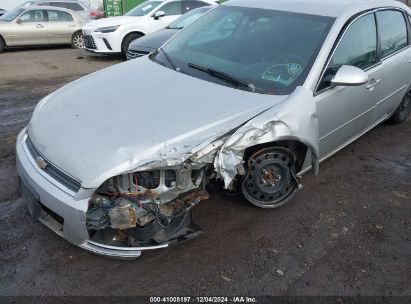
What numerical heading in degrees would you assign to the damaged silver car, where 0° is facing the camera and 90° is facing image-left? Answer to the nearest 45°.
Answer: approximately 45°

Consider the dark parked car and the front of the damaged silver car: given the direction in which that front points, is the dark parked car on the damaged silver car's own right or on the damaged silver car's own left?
on the damaged silver car's own right

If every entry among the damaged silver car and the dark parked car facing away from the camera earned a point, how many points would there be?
0

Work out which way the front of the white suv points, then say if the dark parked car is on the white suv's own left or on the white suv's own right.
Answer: on the white suv's own left

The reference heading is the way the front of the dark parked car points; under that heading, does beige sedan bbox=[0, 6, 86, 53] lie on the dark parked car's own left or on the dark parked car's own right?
on the dark parked car's own right

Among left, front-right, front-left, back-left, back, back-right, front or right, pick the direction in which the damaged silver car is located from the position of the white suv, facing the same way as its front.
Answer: front-left

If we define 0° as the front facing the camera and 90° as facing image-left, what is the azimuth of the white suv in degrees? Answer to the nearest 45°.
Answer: approximately 45°
